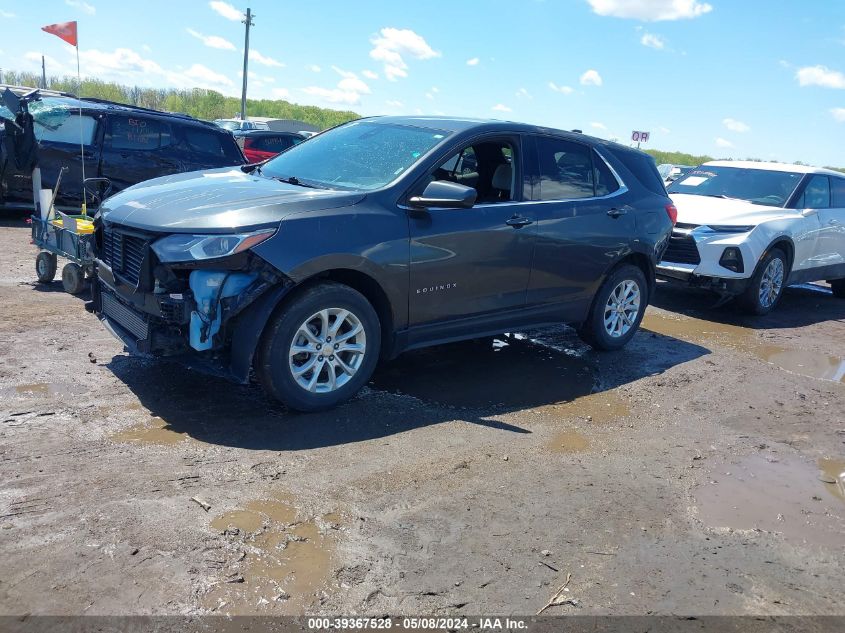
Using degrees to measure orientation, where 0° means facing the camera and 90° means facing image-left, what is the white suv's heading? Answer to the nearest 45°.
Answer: approximately 45°

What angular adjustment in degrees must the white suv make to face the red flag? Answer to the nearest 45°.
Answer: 0° — it already faces it
